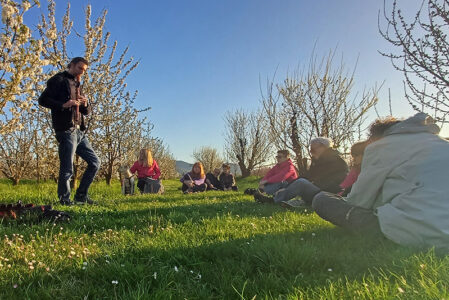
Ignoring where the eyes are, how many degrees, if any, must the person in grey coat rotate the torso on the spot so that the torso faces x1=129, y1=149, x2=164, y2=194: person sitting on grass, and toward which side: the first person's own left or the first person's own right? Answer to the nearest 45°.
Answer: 0° — they already face them

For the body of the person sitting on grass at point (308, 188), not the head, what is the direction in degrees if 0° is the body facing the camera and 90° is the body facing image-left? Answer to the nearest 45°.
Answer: approximately 90°

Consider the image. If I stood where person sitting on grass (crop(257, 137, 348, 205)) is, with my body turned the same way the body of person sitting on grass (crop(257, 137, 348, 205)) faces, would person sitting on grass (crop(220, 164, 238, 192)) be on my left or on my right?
on my right

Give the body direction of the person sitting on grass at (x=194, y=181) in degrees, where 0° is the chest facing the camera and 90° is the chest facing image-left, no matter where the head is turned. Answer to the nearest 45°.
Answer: approximately 45°

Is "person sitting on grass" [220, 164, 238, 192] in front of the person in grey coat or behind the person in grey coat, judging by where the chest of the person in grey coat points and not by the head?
in front

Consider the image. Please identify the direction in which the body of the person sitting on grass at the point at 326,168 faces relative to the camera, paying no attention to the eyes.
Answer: to the viewer's left

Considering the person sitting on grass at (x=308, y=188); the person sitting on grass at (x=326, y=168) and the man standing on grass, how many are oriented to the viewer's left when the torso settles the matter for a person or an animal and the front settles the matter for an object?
2

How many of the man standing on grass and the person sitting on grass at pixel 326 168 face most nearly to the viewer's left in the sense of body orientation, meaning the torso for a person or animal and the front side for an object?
1

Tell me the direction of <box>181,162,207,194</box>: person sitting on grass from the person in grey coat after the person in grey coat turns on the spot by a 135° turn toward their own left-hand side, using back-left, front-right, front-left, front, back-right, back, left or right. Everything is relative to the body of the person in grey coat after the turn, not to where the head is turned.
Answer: back-right

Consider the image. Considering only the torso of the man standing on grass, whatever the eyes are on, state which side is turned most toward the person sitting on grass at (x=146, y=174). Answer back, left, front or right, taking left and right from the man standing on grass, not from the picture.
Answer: left

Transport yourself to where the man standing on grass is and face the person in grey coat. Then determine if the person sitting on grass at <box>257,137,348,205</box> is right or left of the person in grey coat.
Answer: left

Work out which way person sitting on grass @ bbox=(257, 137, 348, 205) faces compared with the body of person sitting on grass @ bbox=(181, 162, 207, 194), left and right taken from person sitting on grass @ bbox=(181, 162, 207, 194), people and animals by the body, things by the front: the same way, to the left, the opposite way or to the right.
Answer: to the right
